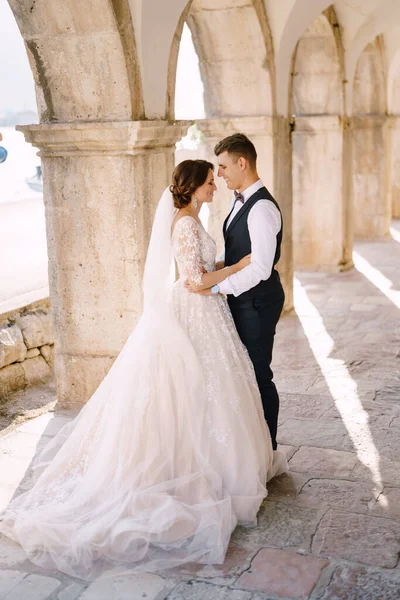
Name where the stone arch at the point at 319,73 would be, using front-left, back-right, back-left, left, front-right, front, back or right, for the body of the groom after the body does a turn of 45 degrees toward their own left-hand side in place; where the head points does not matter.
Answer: back-right

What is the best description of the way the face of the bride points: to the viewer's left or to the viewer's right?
to the viewer's right

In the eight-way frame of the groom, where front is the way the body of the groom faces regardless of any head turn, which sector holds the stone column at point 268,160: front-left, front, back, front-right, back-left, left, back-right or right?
right

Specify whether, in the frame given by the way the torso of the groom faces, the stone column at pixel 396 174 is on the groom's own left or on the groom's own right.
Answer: on the groom's own right

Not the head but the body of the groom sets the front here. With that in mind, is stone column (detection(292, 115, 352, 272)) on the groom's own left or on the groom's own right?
on the groom's own right

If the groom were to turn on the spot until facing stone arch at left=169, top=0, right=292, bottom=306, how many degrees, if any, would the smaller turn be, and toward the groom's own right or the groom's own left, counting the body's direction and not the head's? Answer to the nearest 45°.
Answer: approximately 90° to the groom's own right

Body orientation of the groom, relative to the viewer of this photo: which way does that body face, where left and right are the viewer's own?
facing to the left of the viewer

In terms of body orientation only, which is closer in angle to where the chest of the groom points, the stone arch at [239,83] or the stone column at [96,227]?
the stone column

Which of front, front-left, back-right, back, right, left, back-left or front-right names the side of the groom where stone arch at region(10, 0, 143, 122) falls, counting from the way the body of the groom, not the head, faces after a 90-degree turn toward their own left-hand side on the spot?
back-right
